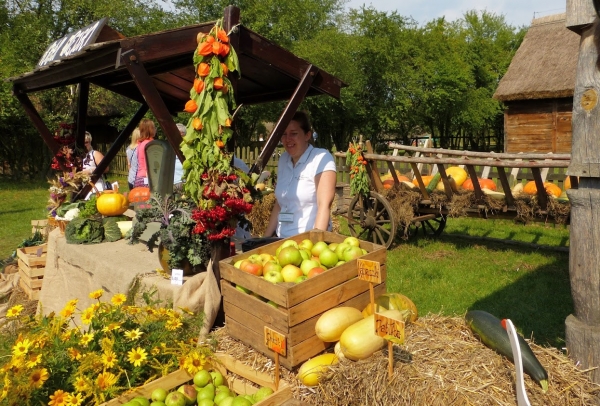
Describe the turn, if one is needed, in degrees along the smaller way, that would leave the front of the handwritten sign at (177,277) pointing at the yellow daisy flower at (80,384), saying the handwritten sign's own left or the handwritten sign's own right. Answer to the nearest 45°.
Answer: approximately 45° to the handwritten sign's own right

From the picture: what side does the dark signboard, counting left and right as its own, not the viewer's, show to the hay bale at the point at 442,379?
left

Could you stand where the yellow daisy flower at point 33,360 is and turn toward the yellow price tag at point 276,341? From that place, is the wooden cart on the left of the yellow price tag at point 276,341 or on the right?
left

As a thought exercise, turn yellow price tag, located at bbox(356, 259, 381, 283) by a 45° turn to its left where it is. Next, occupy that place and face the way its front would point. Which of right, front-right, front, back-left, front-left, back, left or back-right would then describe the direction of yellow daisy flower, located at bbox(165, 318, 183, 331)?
back-right
